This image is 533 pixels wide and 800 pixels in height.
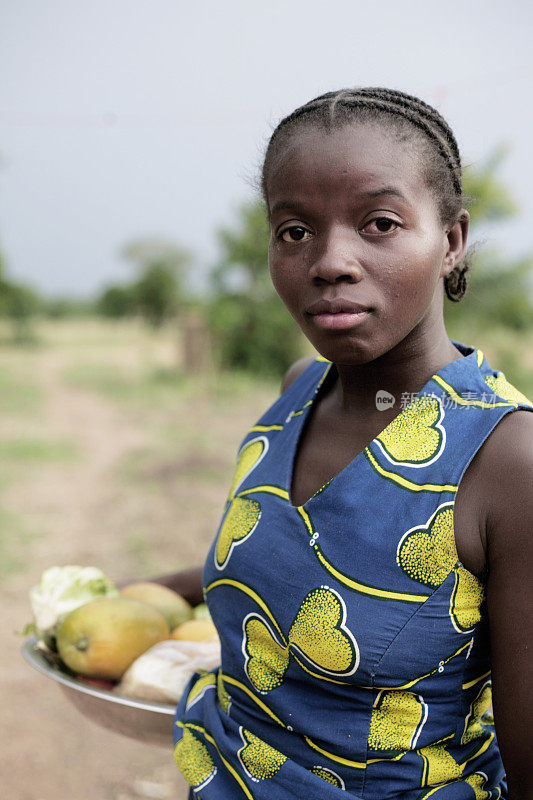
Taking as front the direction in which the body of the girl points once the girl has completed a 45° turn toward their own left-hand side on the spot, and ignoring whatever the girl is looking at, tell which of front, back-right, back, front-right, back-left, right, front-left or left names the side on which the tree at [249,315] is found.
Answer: back

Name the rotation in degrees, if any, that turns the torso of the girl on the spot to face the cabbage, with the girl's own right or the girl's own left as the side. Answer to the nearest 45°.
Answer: approximately 90° to the girl's own right

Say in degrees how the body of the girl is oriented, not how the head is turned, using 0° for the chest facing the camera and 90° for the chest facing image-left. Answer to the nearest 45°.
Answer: approximately 45°
